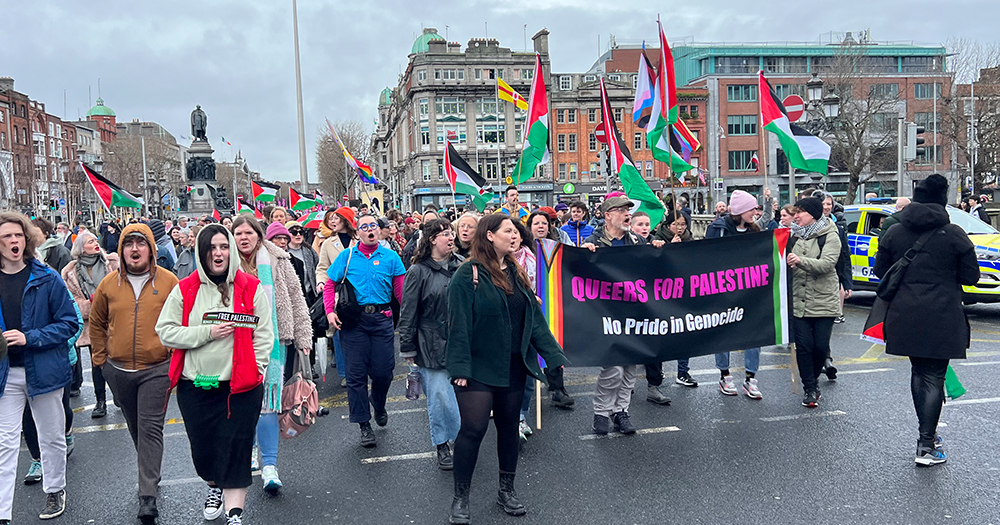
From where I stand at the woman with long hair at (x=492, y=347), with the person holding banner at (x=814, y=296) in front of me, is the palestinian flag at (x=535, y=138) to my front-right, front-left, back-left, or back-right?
front-left

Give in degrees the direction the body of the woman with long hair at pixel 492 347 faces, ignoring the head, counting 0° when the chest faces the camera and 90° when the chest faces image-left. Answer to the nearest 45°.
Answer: approximately 315°

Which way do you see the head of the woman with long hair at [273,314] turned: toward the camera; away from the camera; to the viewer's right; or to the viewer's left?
toward the camera

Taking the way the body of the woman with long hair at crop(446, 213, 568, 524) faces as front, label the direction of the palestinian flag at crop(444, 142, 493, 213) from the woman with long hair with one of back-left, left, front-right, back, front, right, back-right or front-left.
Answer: back-left

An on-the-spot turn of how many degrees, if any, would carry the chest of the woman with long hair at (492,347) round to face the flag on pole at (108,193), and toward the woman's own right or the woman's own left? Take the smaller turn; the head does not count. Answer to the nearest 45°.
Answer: approximately 180°

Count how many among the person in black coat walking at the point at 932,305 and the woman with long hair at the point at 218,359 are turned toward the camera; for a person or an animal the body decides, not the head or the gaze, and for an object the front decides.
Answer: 1

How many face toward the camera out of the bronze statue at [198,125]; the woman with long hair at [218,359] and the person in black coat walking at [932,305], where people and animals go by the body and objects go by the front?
2

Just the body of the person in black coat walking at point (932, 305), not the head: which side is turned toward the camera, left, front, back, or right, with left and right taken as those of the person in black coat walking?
back

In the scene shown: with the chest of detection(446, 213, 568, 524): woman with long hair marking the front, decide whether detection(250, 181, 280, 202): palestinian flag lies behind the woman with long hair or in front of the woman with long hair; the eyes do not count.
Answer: behind

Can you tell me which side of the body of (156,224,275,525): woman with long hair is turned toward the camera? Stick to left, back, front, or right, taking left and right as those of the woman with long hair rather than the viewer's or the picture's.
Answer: front

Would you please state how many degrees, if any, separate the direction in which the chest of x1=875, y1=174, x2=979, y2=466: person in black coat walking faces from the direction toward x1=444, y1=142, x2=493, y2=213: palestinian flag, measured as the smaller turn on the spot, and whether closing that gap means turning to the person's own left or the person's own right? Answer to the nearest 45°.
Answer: approximately 45° to the person's own left

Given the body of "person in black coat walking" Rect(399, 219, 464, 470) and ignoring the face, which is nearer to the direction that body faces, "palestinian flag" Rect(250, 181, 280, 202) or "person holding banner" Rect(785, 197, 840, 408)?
the person holding banner

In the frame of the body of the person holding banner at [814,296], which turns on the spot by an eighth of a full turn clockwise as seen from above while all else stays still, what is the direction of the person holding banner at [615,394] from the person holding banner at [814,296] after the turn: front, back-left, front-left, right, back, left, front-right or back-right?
front-left

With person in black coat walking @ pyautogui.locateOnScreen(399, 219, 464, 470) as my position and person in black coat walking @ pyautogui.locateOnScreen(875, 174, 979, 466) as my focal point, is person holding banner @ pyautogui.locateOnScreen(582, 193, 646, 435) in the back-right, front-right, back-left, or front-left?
front-left
